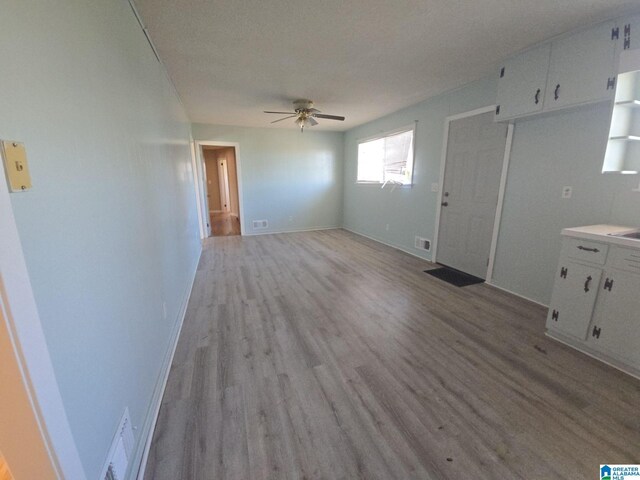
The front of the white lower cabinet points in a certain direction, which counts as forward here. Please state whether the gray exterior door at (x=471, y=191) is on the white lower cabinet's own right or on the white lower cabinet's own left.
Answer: on the white lower cabinet's own right

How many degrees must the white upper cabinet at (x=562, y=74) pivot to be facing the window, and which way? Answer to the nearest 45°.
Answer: approximately 90° to its right

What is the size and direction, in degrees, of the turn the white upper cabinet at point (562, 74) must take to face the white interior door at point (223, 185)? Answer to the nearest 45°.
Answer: approximately 45° to its right

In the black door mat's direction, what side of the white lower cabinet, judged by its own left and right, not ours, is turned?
right
